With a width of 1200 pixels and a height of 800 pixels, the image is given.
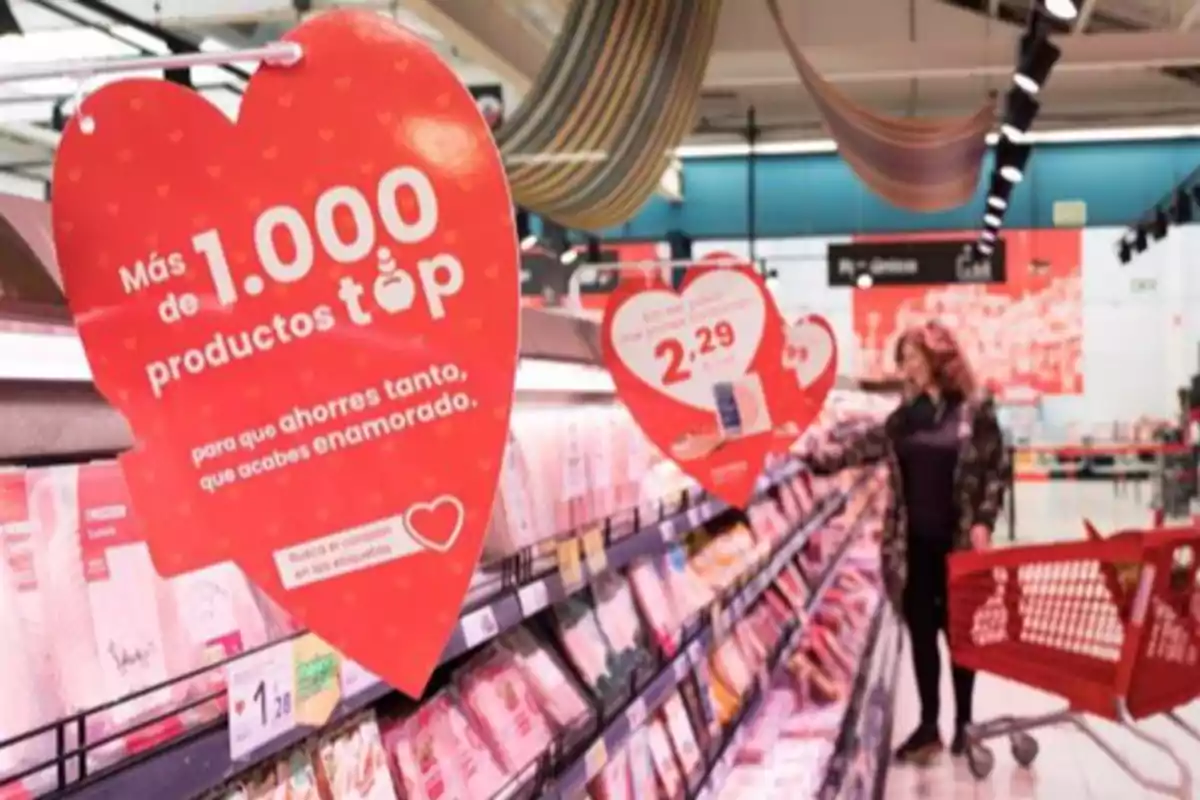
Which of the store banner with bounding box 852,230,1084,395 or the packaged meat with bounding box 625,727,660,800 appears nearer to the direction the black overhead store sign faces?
the packaged meat

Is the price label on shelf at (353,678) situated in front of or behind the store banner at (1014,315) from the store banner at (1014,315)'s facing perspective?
in front

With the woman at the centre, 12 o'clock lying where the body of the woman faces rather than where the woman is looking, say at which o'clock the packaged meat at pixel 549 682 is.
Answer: The packaged meat is roughly at 11 o'clock from the woman.

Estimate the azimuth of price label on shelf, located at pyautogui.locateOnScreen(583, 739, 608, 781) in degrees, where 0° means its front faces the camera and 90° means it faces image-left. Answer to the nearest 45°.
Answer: approximately 315°

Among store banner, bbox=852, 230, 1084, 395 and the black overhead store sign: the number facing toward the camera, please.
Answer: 2

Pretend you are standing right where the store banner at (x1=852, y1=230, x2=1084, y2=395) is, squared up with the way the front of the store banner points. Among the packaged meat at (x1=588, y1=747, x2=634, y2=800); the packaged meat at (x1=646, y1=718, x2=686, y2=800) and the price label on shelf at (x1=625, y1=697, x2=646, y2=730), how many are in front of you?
3

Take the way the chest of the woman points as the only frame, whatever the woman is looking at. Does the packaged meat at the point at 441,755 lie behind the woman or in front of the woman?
in front

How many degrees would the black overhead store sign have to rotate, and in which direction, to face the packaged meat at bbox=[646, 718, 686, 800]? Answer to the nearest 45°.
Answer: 0° — it already faces it

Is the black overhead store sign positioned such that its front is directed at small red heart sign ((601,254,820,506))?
yes
